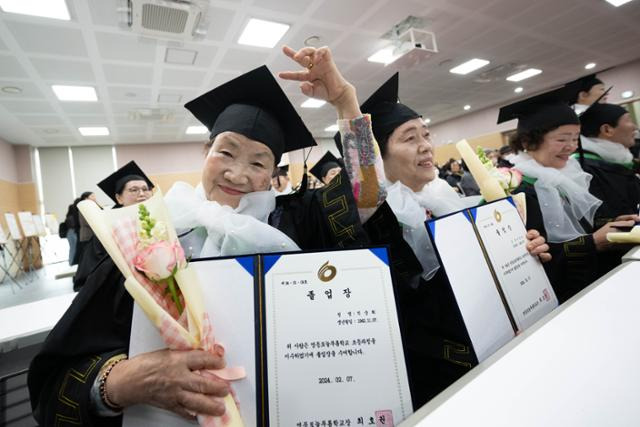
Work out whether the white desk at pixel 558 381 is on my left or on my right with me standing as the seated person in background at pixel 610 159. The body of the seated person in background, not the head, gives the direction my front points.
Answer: on my right

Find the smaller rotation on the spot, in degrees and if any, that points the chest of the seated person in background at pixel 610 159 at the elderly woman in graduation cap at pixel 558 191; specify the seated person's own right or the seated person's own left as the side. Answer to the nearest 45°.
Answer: approximately 90° to the seated person's own right

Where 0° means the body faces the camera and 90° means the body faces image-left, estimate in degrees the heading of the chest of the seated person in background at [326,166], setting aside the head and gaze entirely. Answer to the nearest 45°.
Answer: approximately 315°
